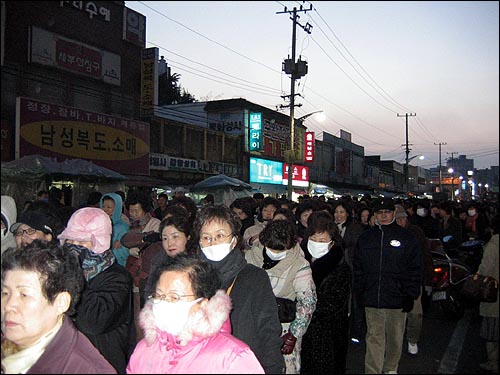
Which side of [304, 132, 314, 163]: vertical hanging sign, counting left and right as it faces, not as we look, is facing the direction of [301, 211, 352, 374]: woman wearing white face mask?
front

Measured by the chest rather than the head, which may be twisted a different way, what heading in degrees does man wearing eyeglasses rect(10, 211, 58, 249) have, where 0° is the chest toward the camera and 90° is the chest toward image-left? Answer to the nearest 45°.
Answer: approximately 45°

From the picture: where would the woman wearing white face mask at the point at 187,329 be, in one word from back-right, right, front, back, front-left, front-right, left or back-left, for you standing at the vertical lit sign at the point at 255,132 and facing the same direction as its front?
front

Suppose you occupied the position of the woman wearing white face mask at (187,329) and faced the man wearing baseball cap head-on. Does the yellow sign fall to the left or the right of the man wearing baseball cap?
left

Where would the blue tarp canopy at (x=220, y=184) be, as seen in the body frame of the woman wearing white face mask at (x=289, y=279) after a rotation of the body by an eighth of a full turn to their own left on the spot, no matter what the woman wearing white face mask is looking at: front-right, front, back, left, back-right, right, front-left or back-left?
back

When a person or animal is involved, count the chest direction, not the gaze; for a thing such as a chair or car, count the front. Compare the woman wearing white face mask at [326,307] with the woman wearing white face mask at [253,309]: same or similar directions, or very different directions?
same or similar directions

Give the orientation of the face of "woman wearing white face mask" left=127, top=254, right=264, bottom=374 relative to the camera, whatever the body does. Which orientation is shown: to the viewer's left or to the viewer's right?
to the viewer's left

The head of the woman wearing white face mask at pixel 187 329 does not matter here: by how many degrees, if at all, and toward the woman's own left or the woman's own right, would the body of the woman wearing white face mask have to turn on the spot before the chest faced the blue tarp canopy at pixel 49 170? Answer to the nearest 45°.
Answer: approximately 135° to the woman's own right

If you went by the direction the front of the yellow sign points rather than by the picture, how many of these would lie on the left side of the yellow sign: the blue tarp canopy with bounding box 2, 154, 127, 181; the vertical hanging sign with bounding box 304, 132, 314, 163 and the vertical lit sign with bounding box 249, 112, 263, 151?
2

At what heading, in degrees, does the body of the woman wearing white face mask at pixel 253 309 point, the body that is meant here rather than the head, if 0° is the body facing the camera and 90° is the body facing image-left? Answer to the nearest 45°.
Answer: approximately 45°

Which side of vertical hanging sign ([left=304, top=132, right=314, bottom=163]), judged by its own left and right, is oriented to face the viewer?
front

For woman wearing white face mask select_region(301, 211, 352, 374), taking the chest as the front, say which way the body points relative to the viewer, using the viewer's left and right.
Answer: facing the viewer and to the left of the viewer

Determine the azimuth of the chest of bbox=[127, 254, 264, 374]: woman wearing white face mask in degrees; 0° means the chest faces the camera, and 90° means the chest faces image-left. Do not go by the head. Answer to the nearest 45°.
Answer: approximately 45°

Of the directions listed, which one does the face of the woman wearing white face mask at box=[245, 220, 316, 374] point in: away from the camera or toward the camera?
toward the camera

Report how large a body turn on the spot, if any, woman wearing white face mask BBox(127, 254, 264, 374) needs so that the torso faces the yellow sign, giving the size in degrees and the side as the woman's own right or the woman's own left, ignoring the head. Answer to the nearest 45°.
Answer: approximately 135° to the woman's own right

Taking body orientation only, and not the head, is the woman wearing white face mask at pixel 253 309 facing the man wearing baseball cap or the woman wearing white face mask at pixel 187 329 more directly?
the woman wearing white face mask
